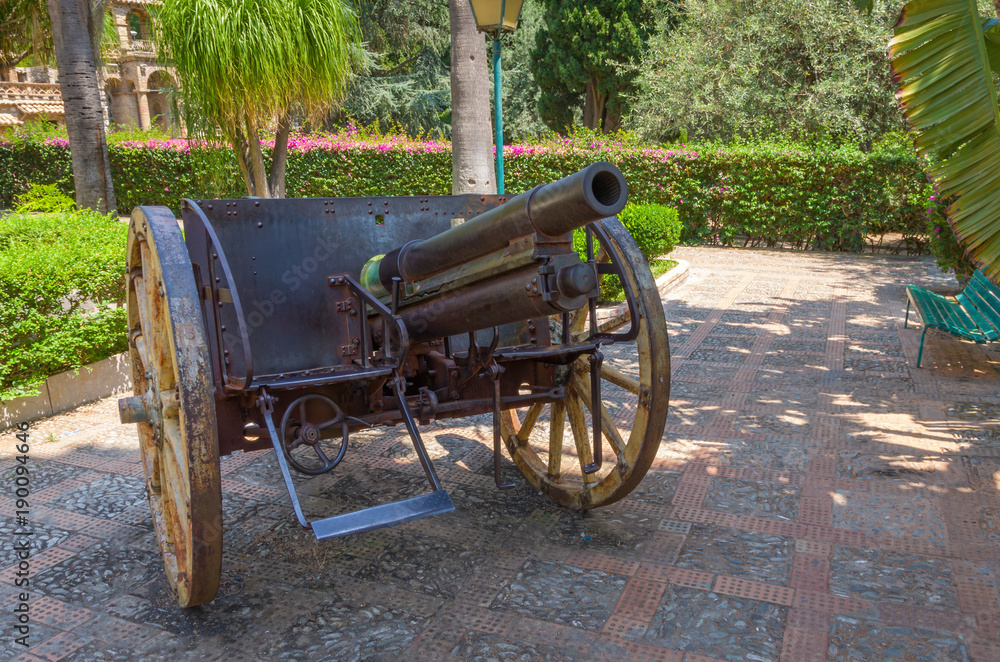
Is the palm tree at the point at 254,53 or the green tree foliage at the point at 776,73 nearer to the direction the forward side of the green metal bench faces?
the palm tree

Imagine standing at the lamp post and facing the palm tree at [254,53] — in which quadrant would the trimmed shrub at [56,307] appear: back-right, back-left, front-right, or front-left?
front-left

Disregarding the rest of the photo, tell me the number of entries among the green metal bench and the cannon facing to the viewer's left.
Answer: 1

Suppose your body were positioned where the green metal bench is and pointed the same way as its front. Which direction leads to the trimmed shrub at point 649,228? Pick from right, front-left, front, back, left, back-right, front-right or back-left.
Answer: front-right

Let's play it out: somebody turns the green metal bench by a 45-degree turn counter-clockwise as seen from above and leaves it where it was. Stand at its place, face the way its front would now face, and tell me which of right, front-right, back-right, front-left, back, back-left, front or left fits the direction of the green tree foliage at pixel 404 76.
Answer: right

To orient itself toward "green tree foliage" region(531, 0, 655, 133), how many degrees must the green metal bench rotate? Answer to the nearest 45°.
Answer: approximately 45° to its right

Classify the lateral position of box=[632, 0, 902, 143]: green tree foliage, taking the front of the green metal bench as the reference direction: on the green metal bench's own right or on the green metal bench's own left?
on the green metal bench's own right

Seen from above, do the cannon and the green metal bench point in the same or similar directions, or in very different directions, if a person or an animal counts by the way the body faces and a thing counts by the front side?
very different directions

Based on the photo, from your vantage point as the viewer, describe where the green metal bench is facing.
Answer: facing to the left of the viewer
